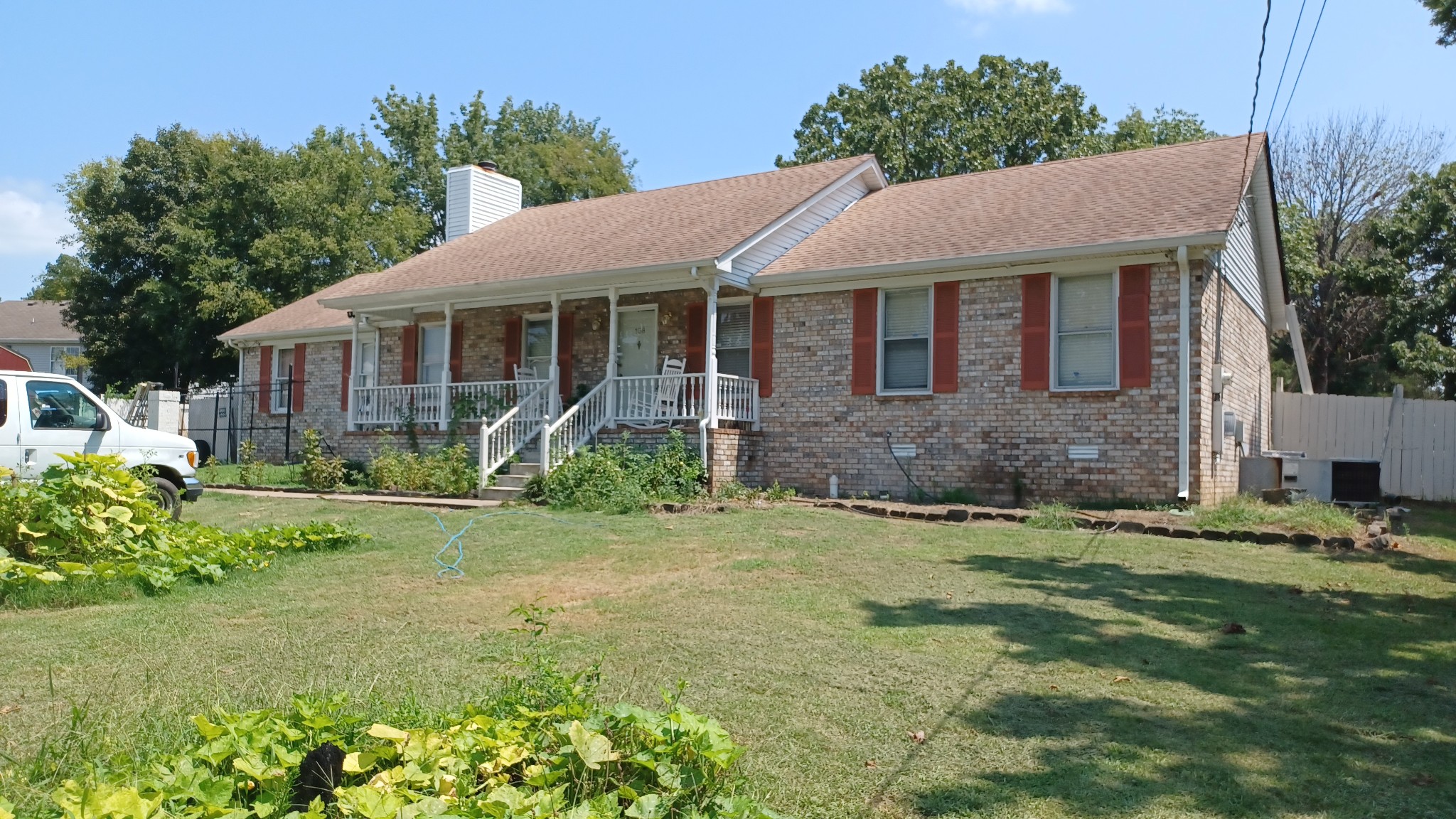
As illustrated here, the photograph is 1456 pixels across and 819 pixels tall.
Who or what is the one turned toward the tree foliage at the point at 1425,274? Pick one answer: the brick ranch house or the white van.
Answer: the white van

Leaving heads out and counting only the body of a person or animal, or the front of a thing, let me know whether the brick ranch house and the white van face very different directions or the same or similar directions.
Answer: very different directions

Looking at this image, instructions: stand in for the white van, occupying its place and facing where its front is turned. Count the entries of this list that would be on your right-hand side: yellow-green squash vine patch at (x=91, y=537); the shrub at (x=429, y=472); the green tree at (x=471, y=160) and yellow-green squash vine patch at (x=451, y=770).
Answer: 2

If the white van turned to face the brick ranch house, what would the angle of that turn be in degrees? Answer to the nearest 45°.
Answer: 0° — it already faces it

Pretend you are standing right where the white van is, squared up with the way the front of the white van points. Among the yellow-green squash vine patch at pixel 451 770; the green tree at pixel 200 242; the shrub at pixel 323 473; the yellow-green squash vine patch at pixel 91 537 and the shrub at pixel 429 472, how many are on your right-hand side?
2

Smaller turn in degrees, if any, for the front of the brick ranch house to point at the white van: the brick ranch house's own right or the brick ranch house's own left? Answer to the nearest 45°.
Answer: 0° — it already faces it

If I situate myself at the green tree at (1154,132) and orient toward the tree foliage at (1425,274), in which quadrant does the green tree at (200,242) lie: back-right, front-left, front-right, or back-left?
back-right

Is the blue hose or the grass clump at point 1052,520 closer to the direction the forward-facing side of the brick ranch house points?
the blue hose

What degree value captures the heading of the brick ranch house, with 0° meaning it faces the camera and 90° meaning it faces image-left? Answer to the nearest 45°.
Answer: approximately 45°

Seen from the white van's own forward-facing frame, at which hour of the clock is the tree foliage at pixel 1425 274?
The tree foliage is roughly at 12 o'clock from the white van.

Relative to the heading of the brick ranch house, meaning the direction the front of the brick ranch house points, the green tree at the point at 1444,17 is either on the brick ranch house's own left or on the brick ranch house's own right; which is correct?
on the brick ranch house's own left

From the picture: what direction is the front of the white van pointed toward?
to the viewer's right

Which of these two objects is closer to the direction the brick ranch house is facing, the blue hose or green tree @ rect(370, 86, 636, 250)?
the blue hose

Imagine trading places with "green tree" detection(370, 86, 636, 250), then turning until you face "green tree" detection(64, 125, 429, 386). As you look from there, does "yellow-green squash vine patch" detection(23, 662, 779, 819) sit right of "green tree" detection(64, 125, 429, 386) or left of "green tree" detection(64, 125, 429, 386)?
left
